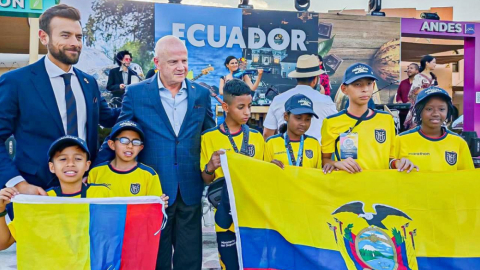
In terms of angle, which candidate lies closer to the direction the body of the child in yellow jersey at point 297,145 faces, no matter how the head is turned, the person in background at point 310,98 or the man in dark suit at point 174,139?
the man in dark suit

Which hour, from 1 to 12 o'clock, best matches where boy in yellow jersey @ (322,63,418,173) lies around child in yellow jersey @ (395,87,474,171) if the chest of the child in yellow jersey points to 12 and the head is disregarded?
The boy in yellow jersey is roughly at 2 o'clock from the child in yellow jersey.

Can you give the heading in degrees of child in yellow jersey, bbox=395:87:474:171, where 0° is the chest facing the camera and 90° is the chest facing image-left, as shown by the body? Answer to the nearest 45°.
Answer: approximately 0°

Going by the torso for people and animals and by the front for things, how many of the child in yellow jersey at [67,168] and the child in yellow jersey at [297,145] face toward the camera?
2

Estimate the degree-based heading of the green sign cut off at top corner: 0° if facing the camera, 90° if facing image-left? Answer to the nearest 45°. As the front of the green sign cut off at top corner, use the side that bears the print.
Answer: approximately 0°

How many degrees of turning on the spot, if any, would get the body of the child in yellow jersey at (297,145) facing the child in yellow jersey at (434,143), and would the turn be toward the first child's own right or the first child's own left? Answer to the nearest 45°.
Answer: approximately 90° to the first child's own left

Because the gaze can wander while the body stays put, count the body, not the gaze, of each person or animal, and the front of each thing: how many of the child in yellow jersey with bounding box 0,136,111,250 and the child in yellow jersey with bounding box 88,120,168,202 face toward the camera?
2

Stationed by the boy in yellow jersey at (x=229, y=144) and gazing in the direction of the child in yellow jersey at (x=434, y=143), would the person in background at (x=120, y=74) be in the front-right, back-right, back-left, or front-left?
back-left
